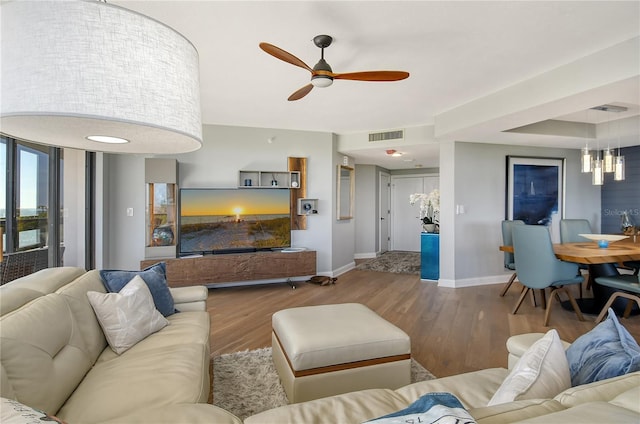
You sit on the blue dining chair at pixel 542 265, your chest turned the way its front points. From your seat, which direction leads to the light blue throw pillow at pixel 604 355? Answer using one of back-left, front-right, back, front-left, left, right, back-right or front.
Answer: back-right

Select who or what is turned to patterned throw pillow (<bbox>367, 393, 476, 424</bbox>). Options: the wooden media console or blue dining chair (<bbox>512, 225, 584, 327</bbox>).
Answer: the wooden media console

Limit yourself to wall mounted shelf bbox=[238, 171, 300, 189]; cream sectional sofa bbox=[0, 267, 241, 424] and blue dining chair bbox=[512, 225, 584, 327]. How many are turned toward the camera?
1

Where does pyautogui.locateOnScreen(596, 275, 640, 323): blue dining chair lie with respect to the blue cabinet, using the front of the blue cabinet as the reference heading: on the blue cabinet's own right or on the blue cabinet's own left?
on the blue cabinet's own left

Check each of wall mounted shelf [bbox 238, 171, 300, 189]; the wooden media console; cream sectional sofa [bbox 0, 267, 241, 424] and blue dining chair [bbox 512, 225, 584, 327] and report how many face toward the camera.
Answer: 2

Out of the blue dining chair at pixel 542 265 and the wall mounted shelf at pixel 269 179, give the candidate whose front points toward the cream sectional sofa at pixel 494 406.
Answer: the wall mounted shelf

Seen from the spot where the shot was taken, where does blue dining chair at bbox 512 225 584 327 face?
facing away from the viewer and to the right of the viewer
